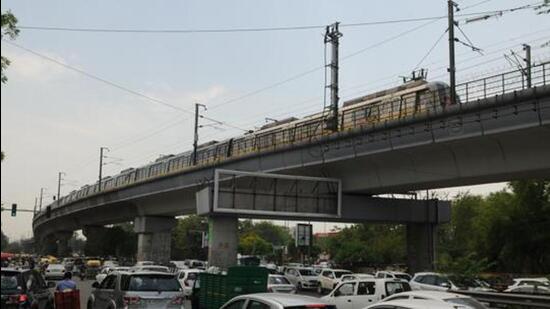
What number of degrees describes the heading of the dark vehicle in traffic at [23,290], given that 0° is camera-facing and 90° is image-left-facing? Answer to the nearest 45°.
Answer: approximately 225°

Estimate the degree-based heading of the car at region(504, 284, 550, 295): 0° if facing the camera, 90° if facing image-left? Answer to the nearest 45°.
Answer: approximately 90°

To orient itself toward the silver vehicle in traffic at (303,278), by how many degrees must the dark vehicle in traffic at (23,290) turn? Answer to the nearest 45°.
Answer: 0° — it already faces it

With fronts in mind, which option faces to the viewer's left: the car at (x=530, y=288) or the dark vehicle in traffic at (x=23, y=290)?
the car
